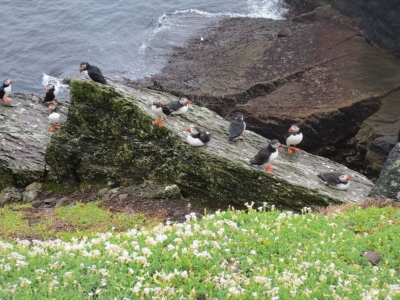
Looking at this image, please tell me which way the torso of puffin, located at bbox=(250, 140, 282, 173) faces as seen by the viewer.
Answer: to the viewer's right

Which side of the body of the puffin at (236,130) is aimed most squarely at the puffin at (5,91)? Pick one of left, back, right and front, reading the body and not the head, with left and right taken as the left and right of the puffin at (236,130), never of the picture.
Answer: left

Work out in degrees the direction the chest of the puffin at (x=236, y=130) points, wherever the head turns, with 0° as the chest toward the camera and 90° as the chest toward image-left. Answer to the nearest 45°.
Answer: approximately 225°

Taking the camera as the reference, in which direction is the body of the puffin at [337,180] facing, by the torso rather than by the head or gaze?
to the viewer's right

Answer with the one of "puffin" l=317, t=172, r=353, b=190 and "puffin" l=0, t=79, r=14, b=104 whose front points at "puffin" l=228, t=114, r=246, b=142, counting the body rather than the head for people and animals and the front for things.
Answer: "puffin" l=0, t=79, r=14, b=104
